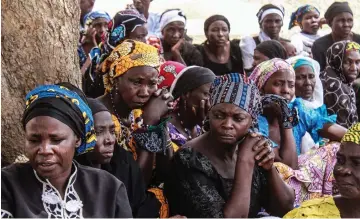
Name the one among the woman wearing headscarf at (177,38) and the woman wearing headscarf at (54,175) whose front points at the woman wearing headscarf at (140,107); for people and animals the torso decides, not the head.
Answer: the woman wearing headscarf at (177,38)

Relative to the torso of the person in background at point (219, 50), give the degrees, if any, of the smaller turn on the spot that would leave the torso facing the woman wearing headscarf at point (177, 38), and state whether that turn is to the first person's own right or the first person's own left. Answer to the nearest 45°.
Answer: approximately 45° to the first person's own right

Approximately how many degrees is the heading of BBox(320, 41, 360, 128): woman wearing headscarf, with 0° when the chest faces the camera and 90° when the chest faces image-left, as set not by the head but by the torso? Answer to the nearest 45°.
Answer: approximately 315°

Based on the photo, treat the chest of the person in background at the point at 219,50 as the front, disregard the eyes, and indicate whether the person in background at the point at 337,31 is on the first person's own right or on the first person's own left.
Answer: on the first person's own left

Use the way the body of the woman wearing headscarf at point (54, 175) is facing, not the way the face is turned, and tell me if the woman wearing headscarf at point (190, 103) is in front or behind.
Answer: behind

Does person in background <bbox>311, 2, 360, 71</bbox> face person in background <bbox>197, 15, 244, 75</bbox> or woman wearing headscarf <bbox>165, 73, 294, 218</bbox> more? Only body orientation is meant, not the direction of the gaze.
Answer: the woman wearing headscarf

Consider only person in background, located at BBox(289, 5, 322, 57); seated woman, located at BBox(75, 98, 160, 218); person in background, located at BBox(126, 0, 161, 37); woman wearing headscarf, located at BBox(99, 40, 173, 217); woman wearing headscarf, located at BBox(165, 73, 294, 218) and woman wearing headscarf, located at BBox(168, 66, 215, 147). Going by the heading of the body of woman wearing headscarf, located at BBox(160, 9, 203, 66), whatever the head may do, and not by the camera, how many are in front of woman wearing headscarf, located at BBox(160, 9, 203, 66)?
4

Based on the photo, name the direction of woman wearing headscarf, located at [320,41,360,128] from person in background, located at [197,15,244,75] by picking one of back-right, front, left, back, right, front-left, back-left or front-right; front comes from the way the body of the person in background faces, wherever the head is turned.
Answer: front-left
